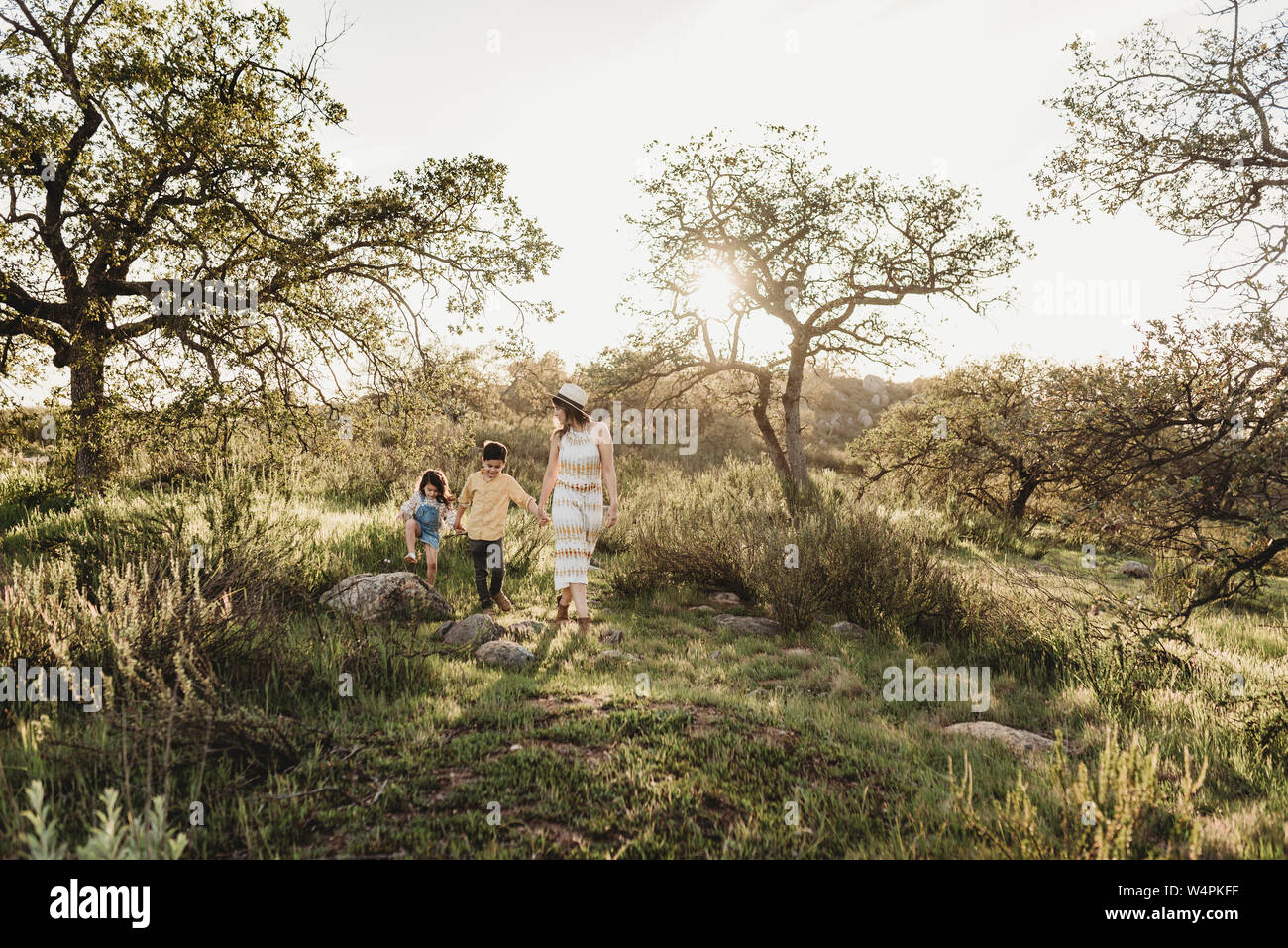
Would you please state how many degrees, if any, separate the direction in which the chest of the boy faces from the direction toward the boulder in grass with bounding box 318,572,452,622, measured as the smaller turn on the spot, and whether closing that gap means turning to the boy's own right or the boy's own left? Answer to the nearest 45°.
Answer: approximately 45° to the boy's own right

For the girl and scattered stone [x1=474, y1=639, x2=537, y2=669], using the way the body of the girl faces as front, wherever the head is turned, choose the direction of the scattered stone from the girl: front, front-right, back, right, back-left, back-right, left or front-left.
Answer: front

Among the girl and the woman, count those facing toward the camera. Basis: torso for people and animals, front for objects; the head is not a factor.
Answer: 2

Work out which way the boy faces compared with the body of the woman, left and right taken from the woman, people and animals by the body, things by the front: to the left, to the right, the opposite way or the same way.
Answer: the same way

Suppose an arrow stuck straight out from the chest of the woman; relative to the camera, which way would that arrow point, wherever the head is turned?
toward the camera

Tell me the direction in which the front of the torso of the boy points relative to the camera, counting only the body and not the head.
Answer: toward the camera

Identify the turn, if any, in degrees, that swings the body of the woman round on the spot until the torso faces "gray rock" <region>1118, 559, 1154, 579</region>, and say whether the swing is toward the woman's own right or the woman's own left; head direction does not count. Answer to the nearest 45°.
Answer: approximately 135° to the woman's own left

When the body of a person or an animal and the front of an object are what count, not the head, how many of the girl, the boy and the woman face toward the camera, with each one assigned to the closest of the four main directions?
3

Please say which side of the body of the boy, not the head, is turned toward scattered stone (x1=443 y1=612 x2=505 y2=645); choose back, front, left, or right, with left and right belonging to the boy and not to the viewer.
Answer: front

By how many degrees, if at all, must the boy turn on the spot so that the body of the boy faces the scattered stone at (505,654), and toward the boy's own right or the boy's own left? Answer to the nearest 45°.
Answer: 0° — they already face it

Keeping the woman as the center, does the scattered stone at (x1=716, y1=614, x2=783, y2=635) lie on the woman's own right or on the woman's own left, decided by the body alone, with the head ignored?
on the woman's own left
